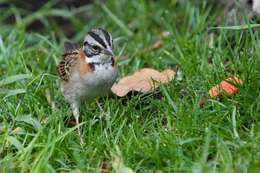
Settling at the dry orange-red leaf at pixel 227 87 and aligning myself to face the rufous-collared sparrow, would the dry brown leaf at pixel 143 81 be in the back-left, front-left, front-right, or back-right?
front-right

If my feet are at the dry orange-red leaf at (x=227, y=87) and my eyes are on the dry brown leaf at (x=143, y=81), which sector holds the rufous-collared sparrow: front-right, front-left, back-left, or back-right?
front-left

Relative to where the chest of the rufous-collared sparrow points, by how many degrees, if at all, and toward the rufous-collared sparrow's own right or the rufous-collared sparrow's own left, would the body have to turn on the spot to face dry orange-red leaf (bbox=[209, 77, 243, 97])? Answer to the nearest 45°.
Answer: approximately 45° to the rufous-collared sparrow's own left
